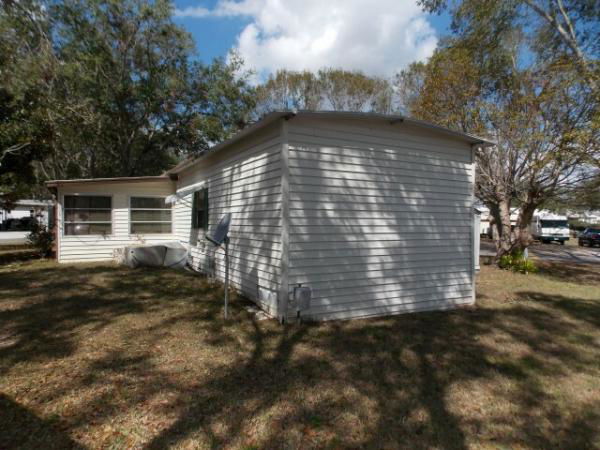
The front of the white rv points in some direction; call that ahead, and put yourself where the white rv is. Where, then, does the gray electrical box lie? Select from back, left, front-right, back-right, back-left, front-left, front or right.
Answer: front-right

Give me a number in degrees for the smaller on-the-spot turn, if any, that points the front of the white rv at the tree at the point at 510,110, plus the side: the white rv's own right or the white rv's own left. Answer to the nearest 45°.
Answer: approximately 45° to the white rv's own right

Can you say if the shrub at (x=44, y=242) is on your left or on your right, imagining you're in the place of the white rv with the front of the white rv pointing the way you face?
on your right

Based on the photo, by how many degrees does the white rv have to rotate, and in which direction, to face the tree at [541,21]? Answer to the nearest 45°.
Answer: approximately 45° to its right

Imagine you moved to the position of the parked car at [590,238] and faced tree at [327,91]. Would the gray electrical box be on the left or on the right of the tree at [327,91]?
left
